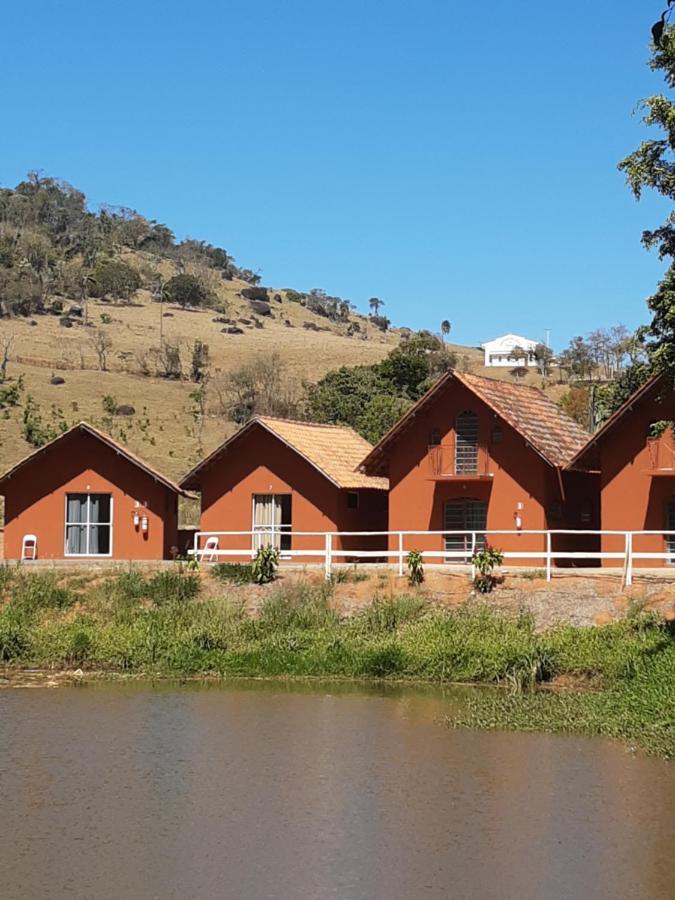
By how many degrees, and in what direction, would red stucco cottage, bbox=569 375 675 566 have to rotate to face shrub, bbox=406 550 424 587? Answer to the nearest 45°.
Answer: approximately 45° to its right

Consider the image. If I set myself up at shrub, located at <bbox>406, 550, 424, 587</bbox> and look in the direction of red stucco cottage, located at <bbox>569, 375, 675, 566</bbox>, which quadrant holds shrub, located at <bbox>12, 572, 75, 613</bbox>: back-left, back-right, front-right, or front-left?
back-left

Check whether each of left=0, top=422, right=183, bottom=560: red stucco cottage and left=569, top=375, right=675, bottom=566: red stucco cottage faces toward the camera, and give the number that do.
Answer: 2

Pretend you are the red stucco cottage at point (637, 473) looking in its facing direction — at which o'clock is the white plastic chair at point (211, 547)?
The white plastic chair is roughly at 3 o'clock from the red stucco cottage.

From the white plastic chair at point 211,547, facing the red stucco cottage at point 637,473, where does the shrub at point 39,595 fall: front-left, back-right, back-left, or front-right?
back-right

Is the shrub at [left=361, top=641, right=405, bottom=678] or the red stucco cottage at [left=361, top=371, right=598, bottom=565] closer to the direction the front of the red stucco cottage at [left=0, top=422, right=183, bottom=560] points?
the shrub

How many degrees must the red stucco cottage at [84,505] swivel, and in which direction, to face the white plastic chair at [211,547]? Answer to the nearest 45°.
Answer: approximately 90° to its left

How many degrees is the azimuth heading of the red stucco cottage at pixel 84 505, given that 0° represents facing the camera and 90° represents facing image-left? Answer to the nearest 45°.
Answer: approximately 0°

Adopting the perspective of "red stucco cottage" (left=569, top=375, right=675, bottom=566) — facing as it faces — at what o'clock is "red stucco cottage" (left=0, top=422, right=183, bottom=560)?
"red stucco cottage" (left=0, top=422, right=183, bottom=560) is roughly at 3 o'clock from "red stucco cottage" (left=569, top=375, right=675, bottom=566).

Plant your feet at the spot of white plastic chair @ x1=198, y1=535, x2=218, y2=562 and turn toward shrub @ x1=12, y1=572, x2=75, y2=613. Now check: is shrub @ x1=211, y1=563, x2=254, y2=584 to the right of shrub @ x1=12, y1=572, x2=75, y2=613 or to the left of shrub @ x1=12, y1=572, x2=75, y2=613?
left

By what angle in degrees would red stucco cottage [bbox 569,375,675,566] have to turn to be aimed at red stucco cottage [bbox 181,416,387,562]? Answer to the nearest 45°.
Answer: approximately 90° to its right

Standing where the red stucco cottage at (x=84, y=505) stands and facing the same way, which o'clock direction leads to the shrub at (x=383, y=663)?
The shrub is roughly at 11 o'clock from the red stucco cottage.
